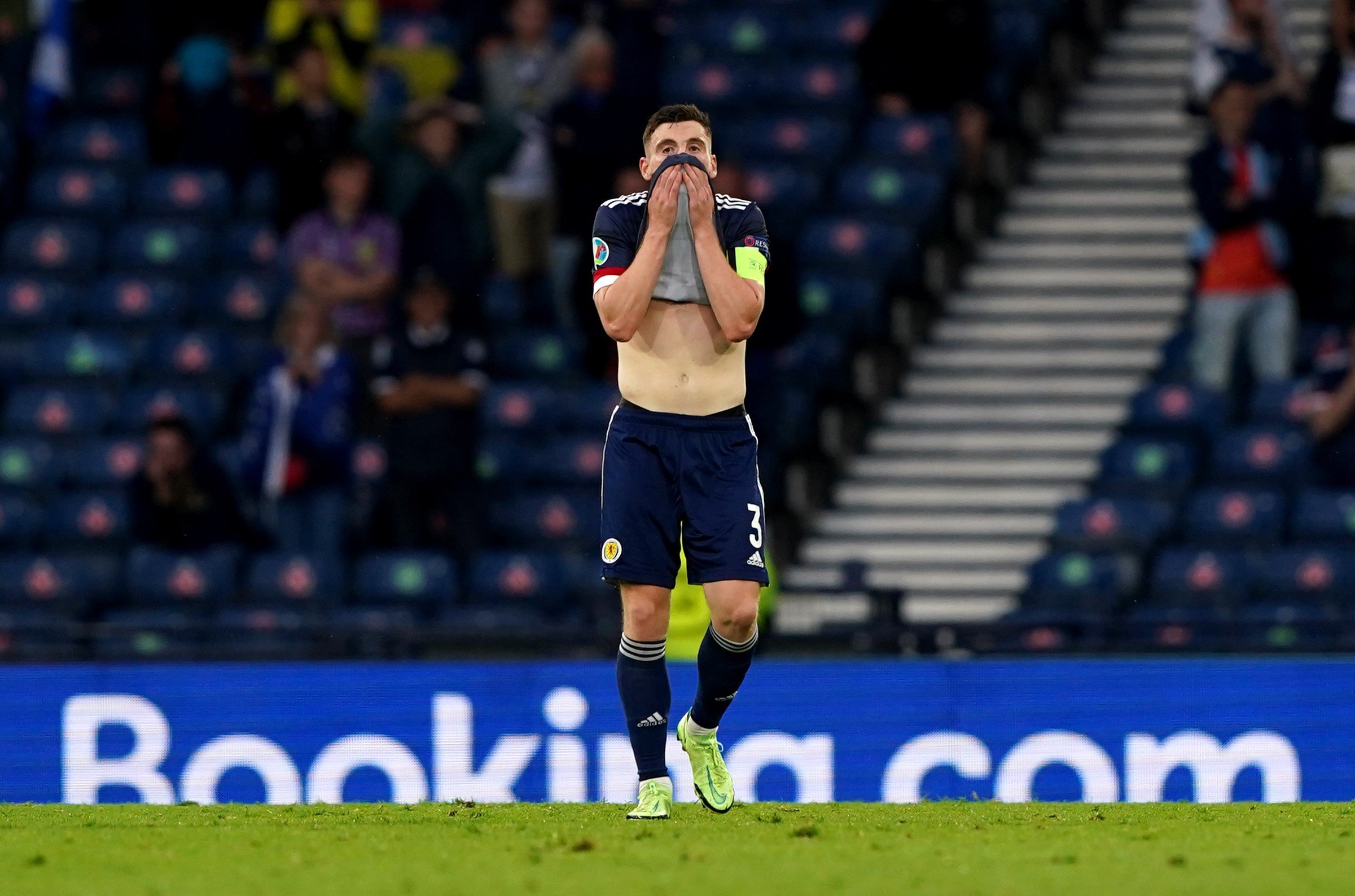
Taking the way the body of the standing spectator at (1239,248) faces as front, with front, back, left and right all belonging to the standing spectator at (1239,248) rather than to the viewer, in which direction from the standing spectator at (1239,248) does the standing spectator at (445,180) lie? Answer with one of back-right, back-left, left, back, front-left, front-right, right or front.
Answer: right

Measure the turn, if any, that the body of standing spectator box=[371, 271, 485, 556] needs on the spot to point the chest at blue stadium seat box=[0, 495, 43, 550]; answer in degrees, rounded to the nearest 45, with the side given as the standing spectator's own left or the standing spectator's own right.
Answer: approximately 90° to the standing spectator's own right

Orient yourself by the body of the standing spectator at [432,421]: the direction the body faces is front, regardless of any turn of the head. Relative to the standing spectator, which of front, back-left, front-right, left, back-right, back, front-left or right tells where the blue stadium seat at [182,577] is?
right

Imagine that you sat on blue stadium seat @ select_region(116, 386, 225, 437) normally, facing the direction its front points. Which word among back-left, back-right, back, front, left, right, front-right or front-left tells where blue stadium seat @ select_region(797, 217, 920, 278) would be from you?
left

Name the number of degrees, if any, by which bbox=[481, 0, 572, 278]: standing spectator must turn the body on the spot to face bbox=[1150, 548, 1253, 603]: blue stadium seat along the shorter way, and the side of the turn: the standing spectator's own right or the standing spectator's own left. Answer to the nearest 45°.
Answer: approximately 45° to the standing spectator's own left

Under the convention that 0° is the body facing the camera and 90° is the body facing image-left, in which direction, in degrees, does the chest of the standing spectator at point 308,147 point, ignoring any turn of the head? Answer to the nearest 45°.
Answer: approximately 0°

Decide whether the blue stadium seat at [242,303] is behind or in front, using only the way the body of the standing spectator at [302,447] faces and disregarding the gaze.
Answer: behind

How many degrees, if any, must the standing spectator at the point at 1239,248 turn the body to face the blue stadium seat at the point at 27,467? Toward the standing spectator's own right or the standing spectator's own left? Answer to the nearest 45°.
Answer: approximately 90° to the standing spectator's own right
